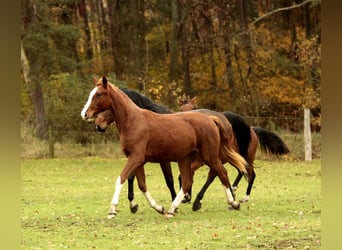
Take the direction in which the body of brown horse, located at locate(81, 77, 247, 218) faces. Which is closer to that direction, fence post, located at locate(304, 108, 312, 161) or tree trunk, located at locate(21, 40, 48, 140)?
the tree trunk

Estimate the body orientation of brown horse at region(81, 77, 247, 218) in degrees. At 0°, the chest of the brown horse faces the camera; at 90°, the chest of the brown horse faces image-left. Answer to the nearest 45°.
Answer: approximately 90°

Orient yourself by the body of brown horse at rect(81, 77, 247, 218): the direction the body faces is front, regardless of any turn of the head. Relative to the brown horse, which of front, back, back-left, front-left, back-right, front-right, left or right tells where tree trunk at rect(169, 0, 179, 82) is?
right

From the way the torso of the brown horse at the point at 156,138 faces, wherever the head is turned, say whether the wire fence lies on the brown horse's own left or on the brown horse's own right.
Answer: on the brown horse's own right

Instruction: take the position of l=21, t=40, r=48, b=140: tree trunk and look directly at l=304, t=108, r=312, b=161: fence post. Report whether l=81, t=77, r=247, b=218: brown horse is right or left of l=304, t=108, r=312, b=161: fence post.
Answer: right

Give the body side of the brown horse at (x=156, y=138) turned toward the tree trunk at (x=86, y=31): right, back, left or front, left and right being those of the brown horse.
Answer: right
